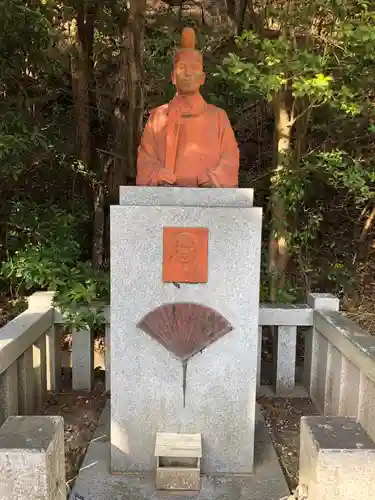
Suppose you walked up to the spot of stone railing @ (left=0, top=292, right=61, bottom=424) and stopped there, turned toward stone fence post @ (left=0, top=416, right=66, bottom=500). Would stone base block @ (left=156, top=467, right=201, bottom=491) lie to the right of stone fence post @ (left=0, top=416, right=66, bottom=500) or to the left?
left

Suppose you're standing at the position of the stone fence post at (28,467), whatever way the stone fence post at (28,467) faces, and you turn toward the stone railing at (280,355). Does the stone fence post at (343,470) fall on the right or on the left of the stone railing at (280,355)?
right

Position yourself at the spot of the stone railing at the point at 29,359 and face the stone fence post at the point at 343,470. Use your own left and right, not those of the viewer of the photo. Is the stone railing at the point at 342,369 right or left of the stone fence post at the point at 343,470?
left

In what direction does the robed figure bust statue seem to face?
toward the camera
